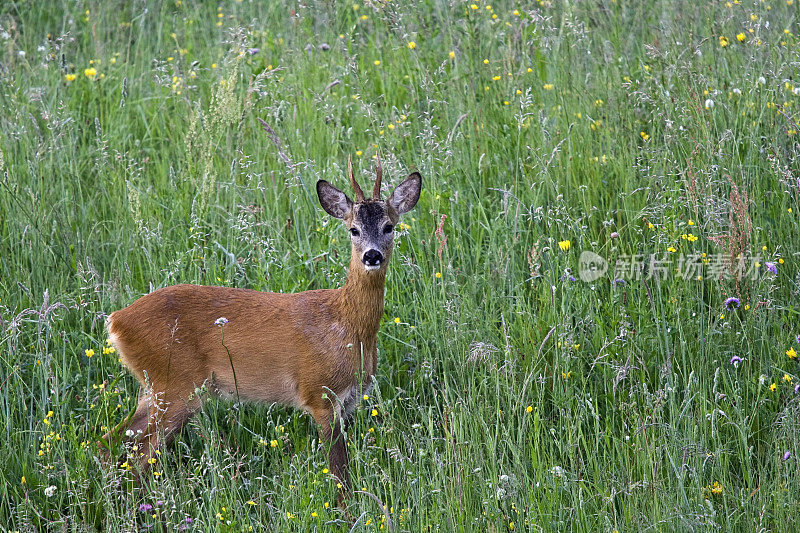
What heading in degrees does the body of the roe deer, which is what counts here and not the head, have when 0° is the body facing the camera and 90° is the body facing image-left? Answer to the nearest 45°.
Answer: approximately 270°
